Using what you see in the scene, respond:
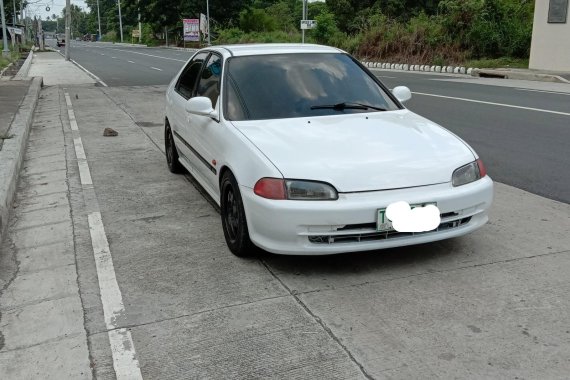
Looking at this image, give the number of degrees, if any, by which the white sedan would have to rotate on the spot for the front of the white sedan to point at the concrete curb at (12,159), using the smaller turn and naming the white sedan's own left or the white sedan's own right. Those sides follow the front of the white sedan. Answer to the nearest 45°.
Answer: approximately 180°

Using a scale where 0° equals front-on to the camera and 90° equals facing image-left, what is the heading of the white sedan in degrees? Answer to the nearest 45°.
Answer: approximately 315°
